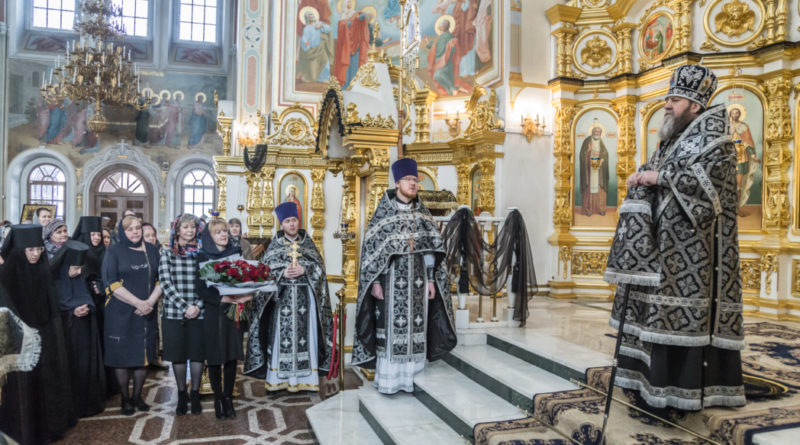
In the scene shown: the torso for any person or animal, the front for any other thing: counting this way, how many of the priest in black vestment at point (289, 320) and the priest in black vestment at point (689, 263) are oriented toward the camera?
1

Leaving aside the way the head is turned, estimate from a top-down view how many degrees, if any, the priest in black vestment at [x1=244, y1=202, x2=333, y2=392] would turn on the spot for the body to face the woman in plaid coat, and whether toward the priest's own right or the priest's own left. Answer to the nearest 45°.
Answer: approximately 45° to the priest's own right

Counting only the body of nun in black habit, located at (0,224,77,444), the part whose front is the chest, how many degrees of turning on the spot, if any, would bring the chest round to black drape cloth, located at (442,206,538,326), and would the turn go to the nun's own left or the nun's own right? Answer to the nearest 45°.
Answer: approximately 45° to the nun's own left

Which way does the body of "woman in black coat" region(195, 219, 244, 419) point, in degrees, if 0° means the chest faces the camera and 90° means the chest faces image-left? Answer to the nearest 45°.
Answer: approximately 315°

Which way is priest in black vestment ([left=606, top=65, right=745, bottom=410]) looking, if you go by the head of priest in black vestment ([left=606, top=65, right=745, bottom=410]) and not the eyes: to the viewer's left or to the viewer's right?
to the viewer's left

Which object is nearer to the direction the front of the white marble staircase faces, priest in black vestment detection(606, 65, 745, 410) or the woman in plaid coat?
the woman in plaid coat

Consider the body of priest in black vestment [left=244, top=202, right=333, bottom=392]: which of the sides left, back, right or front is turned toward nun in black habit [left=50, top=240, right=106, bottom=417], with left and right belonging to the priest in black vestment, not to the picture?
right

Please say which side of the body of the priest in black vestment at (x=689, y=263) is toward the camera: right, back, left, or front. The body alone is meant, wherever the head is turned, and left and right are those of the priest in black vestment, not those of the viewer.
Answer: left
